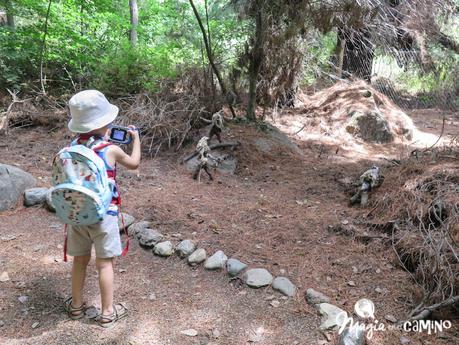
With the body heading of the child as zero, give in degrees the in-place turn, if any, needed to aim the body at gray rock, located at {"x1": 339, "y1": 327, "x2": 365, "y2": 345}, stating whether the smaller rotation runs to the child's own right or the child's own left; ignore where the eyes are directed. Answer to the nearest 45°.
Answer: approximately 90° to the child's own right

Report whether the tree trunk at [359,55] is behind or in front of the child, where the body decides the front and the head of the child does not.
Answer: in front

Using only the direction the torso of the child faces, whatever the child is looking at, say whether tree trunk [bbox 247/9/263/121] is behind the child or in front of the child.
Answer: in front

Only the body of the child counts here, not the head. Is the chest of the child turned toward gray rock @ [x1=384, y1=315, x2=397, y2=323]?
no

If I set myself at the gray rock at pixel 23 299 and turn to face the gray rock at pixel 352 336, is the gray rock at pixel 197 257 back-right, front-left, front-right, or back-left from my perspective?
front-left

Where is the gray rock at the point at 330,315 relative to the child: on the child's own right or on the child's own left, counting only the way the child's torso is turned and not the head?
on the child's own right

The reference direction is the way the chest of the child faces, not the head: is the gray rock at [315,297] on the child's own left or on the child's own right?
on the child's own right

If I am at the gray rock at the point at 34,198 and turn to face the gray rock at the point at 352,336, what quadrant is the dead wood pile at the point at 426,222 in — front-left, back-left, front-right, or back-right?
front-left

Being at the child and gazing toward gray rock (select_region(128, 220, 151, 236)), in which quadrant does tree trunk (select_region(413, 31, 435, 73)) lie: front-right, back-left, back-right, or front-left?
front-right

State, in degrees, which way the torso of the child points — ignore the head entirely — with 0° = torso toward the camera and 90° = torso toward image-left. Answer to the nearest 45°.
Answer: approximately 225°

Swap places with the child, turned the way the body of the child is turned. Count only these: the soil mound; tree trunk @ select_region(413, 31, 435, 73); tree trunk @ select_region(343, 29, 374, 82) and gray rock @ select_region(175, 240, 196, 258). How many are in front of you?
4

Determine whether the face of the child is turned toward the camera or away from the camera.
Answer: away from the camera
